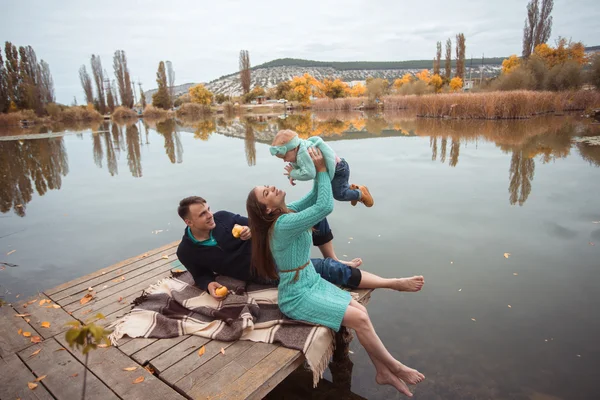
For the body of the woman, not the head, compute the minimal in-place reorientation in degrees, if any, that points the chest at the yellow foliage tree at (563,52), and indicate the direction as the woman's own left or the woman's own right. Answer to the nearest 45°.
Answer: approximately 45° to the woman's own left

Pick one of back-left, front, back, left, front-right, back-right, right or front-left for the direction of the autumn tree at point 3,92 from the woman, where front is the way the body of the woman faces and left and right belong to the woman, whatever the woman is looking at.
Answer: back-left

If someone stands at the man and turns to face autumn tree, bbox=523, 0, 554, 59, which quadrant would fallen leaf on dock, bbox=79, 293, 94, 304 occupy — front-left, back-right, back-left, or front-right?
back-left

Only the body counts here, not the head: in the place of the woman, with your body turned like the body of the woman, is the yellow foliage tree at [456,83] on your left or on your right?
on your left

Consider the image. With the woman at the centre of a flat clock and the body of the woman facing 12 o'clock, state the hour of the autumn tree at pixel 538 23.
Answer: The autumn tree is roughly at 10 o'clock from the woman.

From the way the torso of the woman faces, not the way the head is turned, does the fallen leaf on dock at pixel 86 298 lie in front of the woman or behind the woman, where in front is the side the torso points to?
behind

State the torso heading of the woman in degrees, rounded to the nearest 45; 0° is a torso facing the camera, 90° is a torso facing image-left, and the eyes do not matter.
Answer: approximately 270°

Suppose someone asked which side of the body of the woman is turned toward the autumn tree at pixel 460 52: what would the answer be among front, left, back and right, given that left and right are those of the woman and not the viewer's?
left
